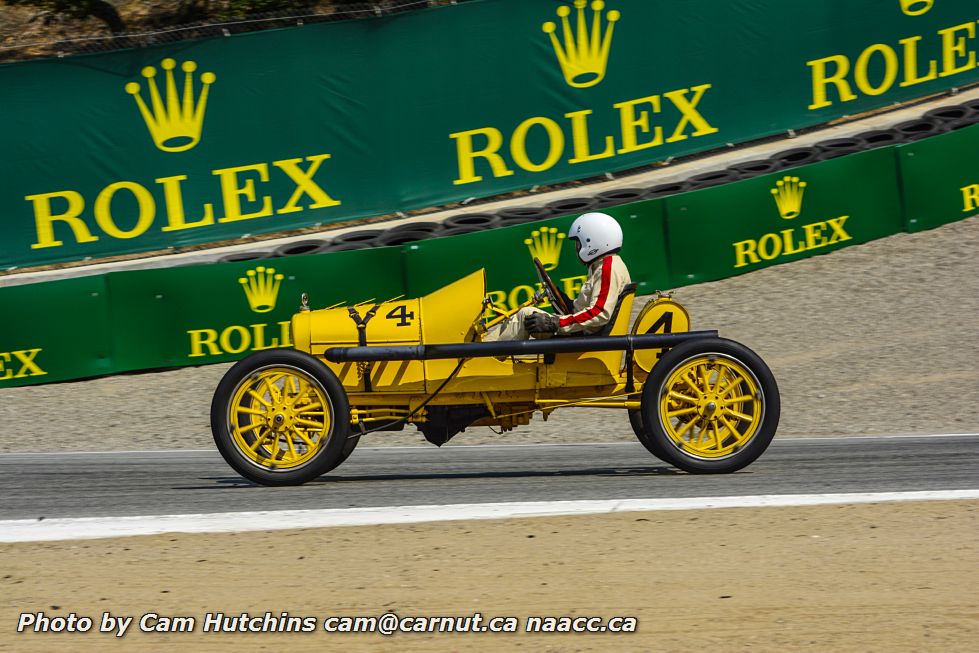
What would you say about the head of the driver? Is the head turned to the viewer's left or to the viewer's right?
to the viewer's left

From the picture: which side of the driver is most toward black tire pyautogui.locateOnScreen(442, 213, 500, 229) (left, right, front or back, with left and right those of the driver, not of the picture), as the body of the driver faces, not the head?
right

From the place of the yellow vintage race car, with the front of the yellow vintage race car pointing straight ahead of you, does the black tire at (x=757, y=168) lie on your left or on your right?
on your right

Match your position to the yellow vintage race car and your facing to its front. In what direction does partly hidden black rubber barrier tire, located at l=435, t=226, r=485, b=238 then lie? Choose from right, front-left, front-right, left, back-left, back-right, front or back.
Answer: right

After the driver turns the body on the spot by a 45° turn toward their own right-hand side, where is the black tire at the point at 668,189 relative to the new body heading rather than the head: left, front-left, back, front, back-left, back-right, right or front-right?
front-right

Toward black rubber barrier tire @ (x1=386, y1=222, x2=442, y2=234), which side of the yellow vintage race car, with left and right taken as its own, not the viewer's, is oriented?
right

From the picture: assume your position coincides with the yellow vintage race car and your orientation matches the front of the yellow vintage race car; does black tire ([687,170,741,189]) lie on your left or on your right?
on your right

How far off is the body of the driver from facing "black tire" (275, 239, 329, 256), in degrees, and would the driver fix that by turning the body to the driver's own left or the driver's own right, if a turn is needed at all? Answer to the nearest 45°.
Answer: approximately 45° to the driver's own right

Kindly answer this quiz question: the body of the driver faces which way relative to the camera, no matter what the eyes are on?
to the viewer's left

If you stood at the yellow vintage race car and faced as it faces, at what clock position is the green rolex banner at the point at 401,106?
The green rolex banner is roughly at 3 o'clock from the yellow vintage race car.

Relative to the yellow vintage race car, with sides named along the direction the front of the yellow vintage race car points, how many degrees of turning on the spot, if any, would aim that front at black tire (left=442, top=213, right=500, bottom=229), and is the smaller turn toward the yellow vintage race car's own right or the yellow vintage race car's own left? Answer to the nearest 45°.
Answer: approximately 90° to the yellow vintage race car's own right

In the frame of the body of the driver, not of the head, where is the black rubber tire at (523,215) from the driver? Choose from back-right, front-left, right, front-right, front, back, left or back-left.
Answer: right

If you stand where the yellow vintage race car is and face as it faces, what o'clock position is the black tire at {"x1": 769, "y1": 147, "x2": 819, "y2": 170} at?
The black tire is roughly at 4 o'clock from the yellow vintage race car.

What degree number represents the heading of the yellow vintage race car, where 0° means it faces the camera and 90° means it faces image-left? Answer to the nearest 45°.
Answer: approximately 90°
